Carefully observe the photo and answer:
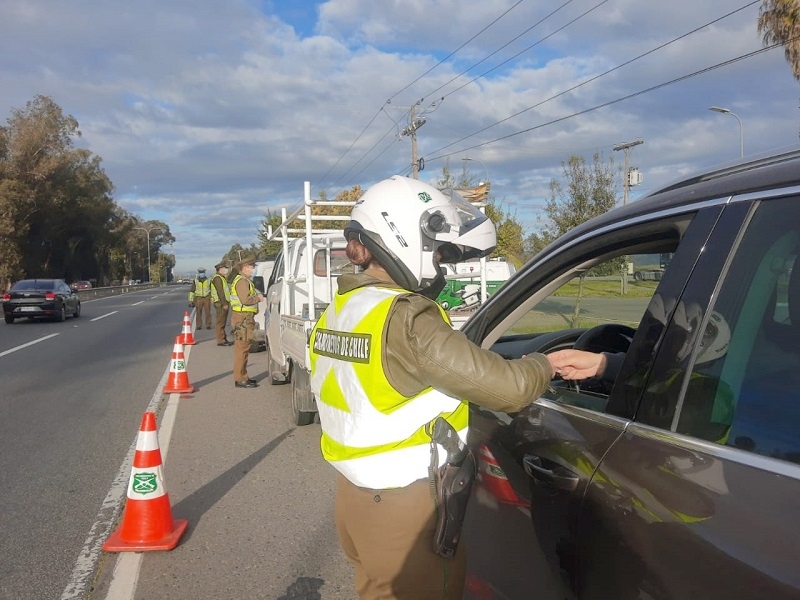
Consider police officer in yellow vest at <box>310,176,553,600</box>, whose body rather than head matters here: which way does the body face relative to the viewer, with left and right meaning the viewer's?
facing away from the viewer and to the right of the viewer

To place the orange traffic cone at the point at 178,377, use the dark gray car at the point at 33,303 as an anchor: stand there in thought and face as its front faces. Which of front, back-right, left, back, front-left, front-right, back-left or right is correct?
back-right

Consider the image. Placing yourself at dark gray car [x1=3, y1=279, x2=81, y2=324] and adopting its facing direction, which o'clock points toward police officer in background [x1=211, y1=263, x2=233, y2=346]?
The police officer in background is roughly at 4 o'clock from the dark gray car.

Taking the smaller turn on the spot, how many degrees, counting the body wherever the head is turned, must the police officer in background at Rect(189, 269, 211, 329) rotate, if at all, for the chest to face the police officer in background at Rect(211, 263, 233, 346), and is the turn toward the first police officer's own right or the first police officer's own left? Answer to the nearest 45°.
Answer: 0° — they already face them

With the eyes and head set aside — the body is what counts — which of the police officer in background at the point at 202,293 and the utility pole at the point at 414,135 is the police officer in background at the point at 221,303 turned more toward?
the utility pole

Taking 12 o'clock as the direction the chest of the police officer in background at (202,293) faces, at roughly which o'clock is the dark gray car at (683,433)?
The dark gray car is roughly at 12 o'clock from the police officer in background.

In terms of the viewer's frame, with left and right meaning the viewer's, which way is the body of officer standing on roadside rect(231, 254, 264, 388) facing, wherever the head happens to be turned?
facing to the right of the viewer

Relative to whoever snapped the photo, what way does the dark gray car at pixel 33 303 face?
facing away from the viewer and to the right of the viewer

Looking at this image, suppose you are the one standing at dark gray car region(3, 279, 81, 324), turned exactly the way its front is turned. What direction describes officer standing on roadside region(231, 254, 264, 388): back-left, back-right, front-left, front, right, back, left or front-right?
back-right

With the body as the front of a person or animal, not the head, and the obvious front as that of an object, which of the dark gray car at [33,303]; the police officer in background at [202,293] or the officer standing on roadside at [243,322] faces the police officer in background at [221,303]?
the police officer in background at [202,293]
